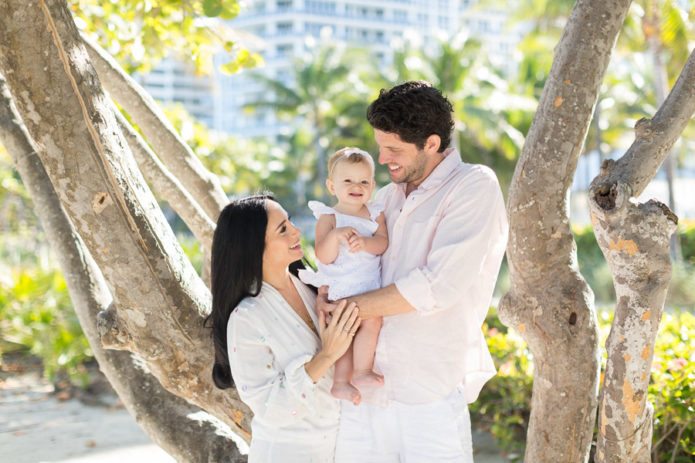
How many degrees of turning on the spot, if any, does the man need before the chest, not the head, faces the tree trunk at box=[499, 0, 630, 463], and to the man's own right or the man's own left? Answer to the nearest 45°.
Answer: approximately 180°

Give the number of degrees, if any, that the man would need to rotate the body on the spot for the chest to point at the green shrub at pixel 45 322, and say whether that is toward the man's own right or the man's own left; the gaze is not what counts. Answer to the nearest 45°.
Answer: approximately 90° to the man's own right

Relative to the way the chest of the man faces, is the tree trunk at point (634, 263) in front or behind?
behind

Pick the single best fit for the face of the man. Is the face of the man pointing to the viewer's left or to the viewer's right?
to the viewer's left

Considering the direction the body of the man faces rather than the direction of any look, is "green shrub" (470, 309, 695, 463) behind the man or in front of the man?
behind

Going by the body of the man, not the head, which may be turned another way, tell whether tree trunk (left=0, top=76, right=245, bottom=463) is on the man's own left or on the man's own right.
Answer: on the man's own right

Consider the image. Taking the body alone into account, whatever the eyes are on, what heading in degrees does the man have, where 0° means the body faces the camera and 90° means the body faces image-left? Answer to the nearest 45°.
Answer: approximately 45°
